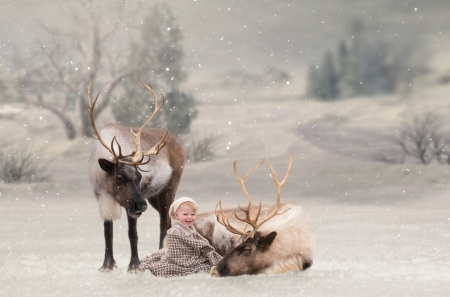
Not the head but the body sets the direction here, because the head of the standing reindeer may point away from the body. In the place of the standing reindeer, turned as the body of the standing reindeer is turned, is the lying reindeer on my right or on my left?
on my left

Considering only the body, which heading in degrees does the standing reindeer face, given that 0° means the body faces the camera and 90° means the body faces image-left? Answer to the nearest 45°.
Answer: approximately 45°

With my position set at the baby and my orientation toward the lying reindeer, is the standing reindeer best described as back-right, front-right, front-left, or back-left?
back-left

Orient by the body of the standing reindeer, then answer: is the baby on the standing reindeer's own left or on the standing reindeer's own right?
on the standing reindeer's own left

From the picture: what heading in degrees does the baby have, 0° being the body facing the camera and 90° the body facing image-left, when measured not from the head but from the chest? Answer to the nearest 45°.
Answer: approximately 315°
